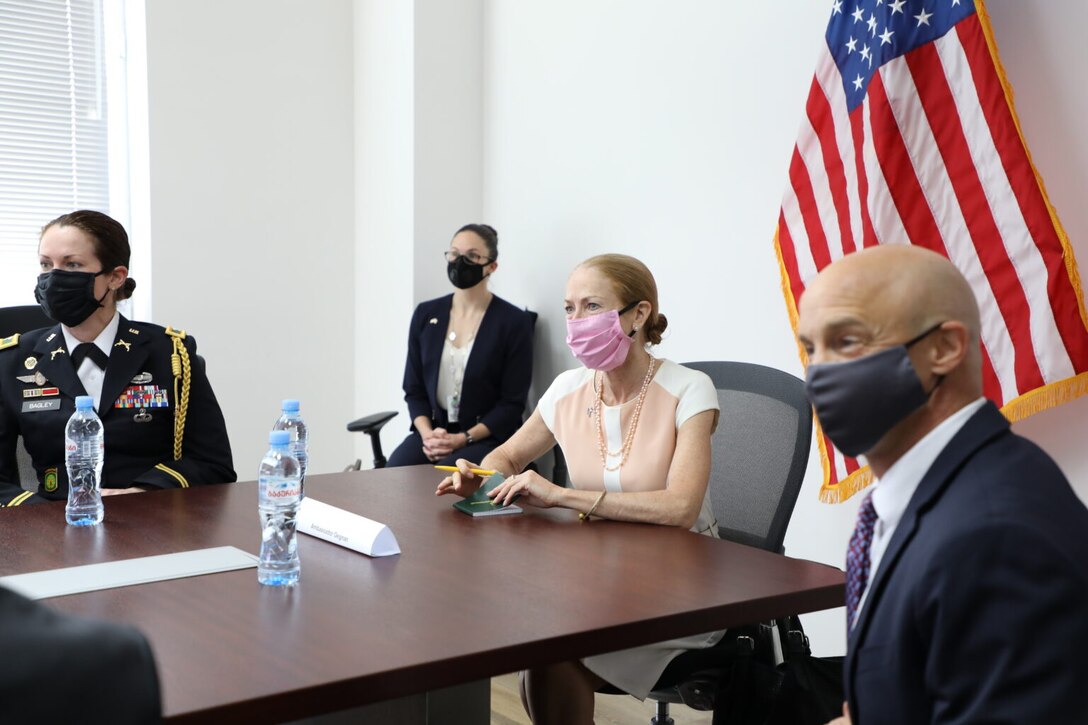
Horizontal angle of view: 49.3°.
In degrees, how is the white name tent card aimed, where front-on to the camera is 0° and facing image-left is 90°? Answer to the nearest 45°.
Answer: approximately 45°

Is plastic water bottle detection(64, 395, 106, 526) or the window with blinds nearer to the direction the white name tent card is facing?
the plastic water bottle

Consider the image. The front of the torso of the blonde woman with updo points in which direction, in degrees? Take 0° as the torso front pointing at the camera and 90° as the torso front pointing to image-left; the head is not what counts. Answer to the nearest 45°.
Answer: approximately 45°

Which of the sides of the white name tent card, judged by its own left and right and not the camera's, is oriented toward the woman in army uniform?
right

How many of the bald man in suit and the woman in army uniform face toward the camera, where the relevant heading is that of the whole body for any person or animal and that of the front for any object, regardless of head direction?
1

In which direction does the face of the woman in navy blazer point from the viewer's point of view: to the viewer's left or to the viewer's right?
to the viewer's left

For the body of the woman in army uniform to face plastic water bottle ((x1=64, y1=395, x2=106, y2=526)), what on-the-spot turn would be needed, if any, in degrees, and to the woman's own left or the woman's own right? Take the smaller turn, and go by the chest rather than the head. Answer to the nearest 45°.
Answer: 0° — they already face it

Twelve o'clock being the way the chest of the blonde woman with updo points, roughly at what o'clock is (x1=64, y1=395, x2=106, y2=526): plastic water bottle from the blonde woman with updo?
The plastic water bottle is roughly at 1 o'clock from the blonde woman with updo.

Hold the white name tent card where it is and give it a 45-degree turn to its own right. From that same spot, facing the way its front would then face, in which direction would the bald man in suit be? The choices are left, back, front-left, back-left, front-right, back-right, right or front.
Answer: back-left

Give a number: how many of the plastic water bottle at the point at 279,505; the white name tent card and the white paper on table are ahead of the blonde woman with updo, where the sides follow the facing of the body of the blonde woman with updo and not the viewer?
3

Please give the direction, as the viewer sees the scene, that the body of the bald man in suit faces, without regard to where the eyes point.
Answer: to the viewer's left

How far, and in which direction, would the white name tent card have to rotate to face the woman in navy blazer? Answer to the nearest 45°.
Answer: approximately 135° to its right
